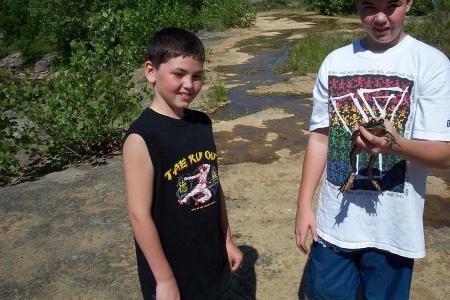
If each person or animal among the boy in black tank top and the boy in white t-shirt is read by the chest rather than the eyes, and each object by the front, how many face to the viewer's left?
0

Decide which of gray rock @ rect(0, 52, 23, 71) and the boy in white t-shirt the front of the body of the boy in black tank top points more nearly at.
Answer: the boy in white t-shirt

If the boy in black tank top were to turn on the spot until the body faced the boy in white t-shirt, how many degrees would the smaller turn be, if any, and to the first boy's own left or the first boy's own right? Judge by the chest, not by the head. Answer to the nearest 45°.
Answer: approximately 45° to the first boy's own left

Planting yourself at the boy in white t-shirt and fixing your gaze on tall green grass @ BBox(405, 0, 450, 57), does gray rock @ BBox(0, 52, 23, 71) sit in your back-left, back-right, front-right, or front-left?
front-left

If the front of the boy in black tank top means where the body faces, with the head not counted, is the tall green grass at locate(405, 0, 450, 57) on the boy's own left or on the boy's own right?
on the boy's own left

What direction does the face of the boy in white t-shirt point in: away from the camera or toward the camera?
toward the camera

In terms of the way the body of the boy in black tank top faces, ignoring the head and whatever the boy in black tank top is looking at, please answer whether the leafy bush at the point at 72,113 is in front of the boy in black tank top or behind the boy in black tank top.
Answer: behind

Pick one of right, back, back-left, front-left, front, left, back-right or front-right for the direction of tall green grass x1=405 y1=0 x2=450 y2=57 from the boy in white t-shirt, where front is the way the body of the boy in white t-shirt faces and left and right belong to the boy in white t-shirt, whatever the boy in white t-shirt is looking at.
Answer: back

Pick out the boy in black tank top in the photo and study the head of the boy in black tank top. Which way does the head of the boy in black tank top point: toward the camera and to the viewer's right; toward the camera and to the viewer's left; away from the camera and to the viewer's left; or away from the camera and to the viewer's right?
toward the camera and to the viewer's right

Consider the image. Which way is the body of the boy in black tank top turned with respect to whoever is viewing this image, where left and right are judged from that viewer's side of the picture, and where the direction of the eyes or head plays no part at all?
facing the viewer and to the right of the viewer

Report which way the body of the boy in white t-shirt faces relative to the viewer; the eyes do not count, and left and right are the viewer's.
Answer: facing the viewer

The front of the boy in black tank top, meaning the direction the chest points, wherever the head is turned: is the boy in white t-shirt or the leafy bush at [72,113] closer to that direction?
the boy in white t-shirt

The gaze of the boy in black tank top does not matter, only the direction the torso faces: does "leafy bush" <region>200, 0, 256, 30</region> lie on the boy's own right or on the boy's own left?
on the boy's own left
